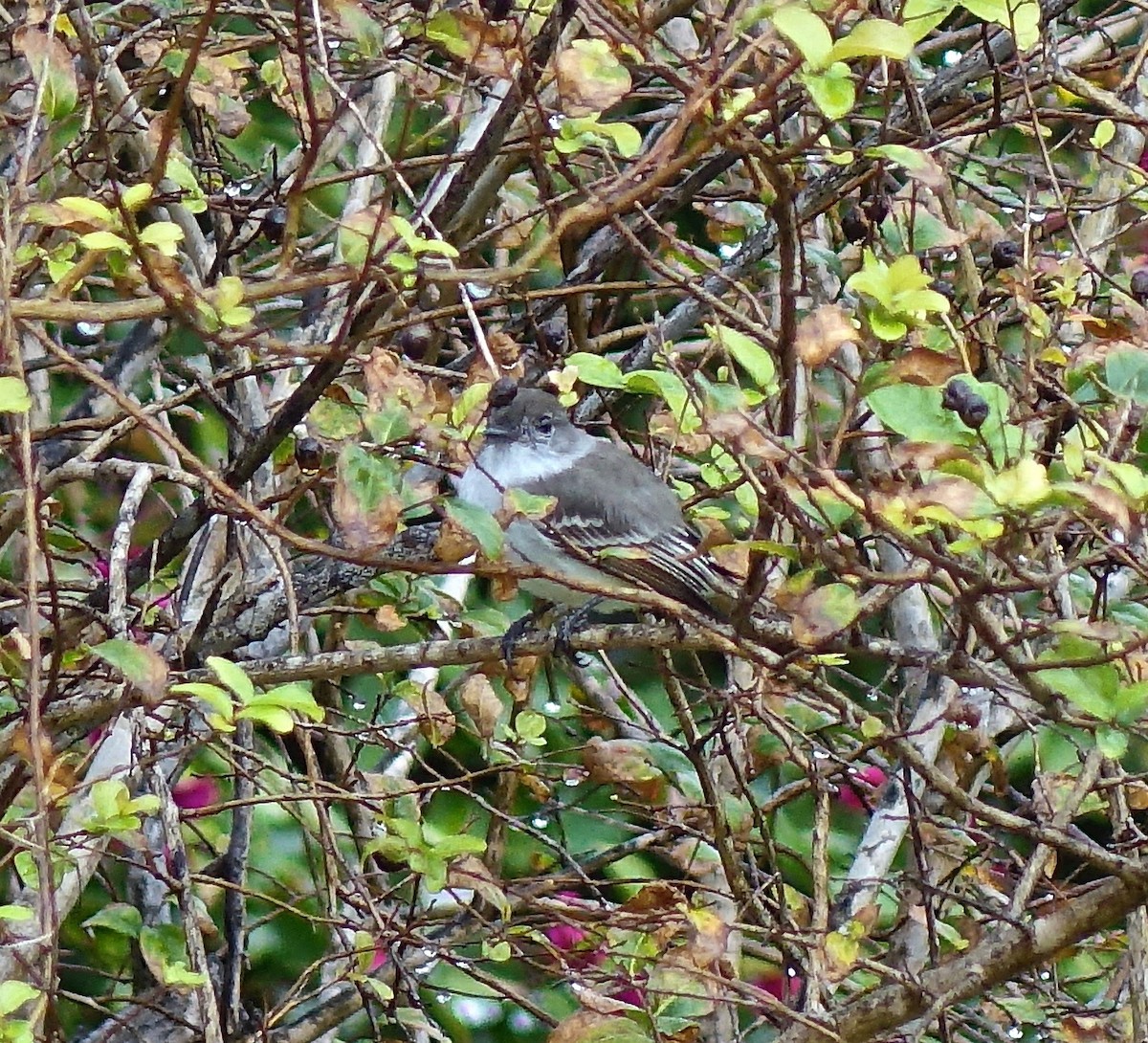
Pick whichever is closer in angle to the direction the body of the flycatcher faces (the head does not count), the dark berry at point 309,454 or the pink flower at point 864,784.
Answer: the dark berry

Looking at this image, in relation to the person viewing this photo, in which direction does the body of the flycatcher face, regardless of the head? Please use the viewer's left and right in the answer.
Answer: facing to the left of the viewer

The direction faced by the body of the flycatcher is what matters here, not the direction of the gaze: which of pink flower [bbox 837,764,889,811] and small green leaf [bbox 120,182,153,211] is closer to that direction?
the small green leaf

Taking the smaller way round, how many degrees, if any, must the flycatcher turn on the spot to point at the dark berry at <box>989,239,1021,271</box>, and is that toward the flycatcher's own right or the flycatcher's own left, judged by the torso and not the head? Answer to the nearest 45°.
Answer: approximately 135° to the flycatcher's own left
